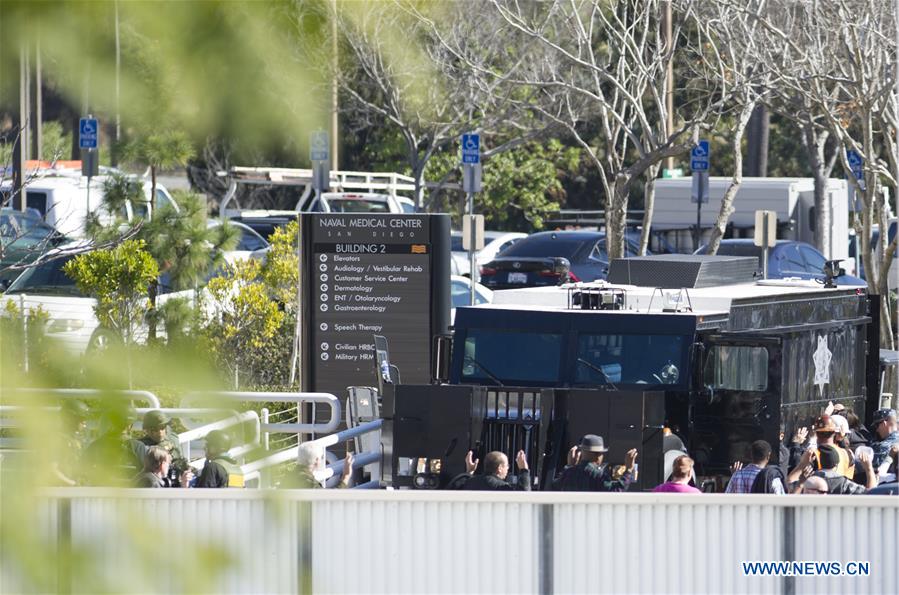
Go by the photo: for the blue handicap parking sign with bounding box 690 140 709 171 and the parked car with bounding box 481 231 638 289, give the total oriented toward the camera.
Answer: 1

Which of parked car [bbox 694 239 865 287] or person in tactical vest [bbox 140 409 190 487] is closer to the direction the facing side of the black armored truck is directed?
the person in tactical vest

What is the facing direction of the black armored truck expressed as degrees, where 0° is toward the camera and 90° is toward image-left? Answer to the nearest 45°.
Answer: approximately 45°

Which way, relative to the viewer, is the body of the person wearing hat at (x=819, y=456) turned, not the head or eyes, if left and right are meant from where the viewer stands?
facing away from the viewer

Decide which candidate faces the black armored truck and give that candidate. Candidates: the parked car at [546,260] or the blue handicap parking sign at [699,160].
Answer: the blue handicap parking sign

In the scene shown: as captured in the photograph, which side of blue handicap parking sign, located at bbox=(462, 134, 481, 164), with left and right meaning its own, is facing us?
front

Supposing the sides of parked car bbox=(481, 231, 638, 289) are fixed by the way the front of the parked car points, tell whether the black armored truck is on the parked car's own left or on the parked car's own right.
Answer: on the parked car's own right

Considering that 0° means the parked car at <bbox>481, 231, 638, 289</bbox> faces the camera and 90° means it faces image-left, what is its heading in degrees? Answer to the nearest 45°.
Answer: approximately 225°

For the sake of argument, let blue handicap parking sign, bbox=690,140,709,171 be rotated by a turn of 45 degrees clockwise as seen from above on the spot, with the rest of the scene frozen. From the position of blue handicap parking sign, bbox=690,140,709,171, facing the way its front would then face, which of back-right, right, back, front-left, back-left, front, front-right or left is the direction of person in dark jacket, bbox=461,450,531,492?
front-left
